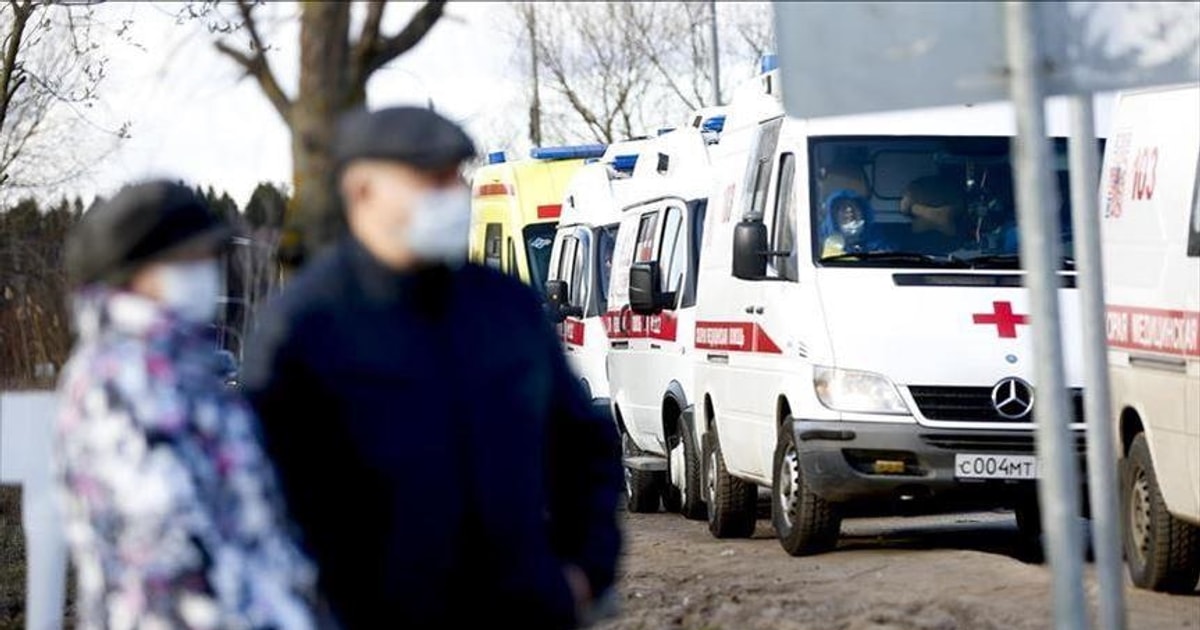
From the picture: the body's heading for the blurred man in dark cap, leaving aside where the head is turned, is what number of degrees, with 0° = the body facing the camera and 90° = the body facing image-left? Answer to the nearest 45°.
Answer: approximately 315°

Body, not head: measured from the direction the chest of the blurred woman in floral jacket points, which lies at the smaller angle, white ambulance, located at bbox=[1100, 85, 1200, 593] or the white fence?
the white ambulance

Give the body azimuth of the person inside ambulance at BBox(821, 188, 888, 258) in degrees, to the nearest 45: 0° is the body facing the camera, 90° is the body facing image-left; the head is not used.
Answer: approximately 0°

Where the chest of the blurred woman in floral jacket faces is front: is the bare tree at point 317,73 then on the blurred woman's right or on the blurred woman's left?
on the blurred woman's left

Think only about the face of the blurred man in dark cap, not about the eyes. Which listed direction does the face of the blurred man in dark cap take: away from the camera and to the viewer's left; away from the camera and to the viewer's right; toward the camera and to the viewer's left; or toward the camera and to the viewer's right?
toward the camera and to the viewer's right

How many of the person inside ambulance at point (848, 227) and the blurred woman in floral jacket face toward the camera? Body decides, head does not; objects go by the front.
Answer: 1

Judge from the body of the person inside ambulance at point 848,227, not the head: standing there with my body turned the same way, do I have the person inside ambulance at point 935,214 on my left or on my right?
on my left
